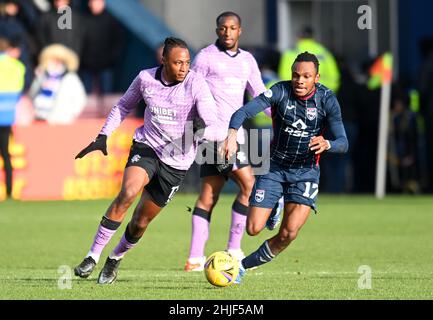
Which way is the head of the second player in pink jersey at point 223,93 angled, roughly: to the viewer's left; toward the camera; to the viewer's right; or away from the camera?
toward the camera

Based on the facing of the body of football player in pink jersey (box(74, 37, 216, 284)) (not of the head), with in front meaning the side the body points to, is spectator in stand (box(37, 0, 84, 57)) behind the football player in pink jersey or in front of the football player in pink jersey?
behind

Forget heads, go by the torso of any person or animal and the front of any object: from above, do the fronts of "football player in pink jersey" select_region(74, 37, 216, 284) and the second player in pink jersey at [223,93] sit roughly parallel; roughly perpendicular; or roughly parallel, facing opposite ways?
roughly parallel

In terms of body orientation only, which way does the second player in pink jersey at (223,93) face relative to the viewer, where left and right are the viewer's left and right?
facing the viewer

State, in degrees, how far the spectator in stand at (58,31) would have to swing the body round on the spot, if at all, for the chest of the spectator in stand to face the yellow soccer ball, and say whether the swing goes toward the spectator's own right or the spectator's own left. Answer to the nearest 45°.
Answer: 0° — they already face it

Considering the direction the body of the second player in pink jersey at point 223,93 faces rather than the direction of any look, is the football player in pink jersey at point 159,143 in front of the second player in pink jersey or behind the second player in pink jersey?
in front

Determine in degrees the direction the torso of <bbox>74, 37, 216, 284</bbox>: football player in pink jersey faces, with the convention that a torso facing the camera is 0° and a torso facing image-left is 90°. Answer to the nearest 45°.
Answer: approximately 0°

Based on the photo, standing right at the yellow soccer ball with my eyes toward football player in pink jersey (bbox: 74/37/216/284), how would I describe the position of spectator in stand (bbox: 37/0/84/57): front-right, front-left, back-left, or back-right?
front-right

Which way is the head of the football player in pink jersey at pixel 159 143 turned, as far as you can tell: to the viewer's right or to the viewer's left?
to the viewer's right

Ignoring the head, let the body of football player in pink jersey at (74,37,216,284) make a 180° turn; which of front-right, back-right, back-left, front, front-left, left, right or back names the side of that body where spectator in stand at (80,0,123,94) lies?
front
